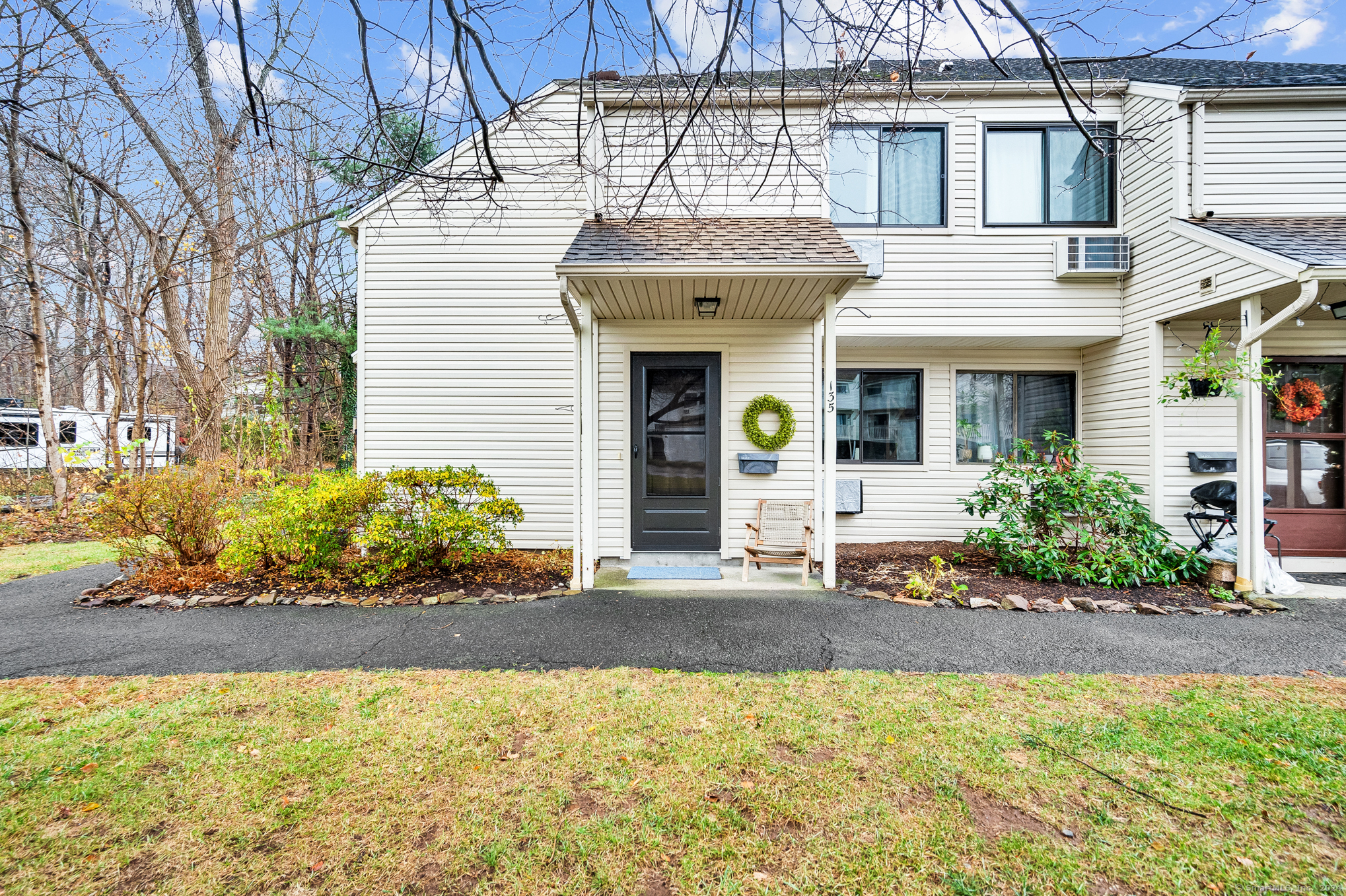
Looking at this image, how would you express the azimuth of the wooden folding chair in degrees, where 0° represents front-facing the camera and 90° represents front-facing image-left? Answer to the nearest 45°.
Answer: approximately 0°

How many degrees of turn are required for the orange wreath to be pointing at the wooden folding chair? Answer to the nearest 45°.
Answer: approximately 45° to its right

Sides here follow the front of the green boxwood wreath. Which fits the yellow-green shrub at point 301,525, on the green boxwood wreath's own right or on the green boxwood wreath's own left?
on the green boxwood wreath's own right

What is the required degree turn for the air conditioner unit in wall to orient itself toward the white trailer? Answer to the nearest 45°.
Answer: approximately 90° to its right
